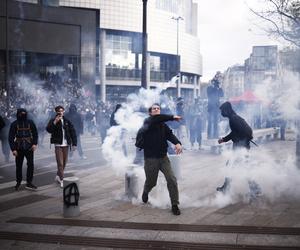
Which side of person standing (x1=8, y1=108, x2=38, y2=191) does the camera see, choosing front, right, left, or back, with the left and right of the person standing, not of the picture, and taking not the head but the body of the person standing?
front

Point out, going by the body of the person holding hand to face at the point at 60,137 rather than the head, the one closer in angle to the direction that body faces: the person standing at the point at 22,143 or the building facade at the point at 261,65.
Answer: the person standing

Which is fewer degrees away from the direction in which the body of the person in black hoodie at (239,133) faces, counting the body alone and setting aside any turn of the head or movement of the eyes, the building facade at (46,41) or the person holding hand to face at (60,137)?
the person holding hand to face

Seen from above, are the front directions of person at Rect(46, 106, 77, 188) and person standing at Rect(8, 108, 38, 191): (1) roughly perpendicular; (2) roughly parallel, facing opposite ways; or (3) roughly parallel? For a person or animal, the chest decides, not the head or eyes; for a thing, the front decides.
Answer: roughly parallel

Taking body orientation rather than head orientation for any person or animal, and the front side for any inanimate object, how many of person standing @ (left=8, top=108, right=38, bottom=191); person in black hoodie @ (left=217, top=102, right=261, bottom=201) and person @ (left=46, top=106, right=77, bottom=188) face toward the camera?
2

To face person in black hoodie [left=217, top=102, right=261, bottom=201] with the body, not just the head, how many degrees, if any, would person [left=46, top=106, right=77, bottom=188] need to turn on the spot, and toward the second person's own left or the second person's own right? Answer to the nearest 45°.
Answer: approximately 45° to the second person's own left

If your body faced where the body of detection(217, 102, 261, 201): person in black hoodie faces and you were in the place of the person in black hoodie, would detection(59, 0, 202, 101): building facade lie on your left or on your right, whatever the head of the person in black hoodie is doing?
on your right

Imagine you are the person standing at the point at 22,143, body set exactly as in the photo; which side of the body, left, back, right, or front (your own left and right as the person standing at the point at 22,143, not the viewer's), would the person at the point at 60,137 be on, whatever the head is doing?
left

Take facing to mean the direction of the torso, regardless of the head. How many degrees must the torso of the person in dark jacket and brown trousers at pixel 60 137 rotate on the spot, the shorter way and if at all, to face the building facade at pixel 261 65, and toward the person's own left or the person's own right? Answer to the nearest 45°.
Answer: approximately 135° to the person's own left

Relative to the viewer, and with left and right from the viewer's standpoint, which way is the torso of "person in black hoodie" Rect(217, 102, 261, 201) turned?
facing to the left of the viewer

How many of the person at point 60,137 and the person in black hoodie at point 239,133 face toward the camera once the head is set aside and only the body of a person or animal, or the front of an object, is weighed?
1

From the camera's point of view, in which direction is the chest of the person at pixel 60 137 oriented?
toward the camera
